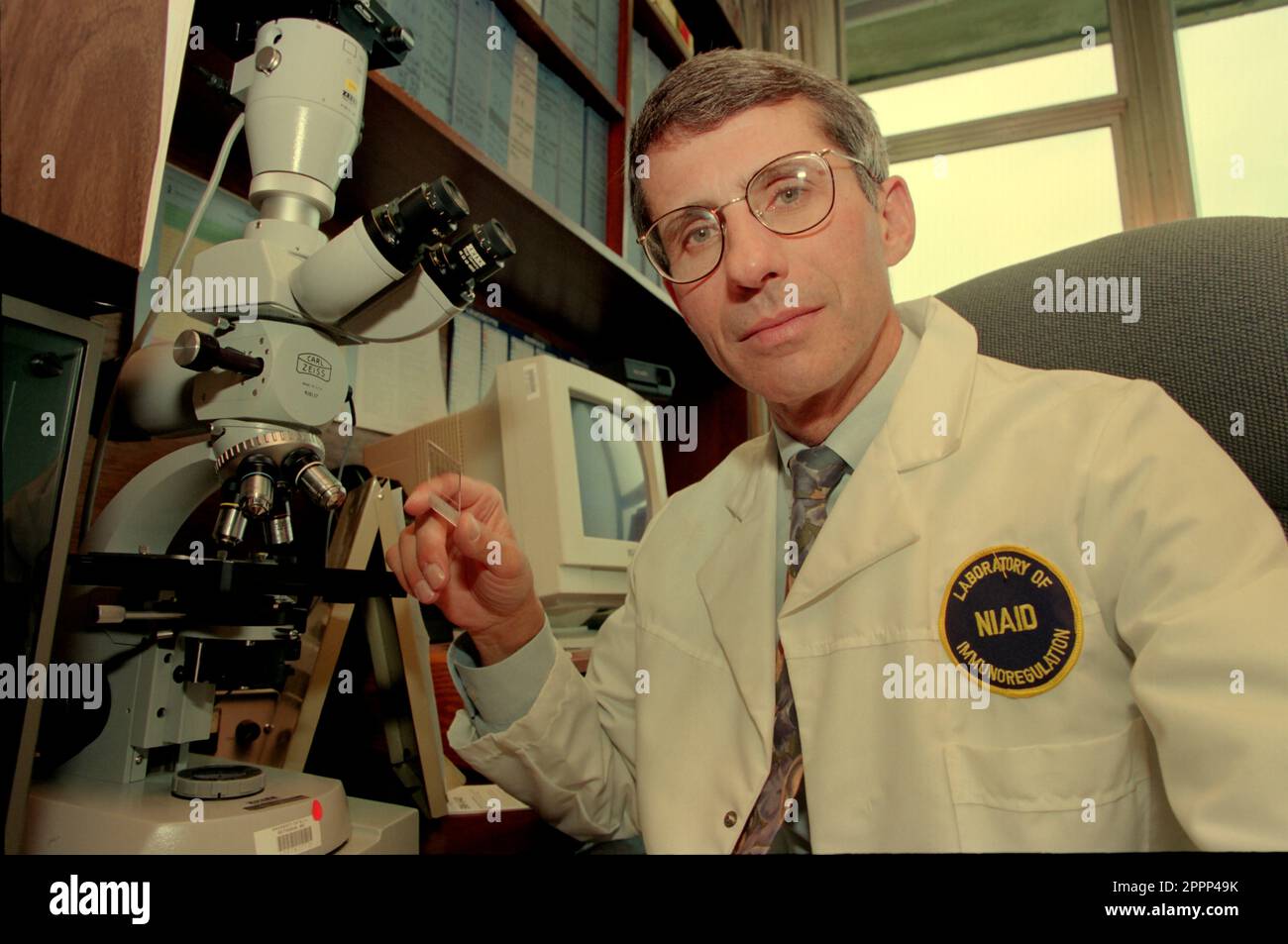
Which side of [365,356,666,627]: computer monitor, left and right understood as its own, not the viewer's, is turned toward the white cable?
right

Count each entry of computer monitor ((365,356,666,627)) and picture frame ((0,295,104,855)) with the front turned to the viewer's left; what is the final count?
0

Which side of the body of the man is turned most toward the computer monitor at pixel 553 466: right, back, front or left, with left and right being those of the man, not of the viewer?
right

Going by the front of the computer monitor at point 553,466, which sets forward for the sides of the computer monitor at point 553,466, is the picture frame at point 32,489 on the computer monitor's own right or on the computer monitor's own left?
on the computer monitor's own right

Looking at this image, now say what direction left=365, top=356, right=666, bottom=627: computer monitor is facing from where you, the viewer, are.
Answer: facing the viewer and to the right of the viewer

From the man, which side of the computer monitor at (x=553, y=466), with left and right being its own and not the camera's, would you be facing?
front

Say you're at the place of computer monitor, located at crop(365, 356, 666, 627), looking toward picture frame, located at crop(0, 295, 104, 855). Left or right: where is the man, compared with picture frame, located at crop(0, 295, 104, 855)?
left

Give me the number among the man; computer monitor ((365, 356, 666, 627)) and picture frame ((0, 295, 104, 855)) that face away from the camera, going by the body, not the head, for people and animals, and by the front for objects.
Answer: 0

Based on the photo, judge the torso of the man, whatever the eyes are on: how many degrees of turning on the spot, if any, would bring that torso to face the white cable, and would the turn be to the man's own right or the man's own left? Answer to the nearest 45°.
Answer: approximately 45° to the man's own right

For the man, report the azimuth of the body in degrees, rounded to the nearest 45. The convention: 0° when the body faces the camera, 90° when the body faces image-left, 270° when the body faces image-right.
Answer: approximately 45°

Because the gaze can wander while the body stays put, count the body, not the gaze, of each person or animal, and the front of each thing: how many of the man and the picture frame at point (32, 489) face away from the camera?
0
